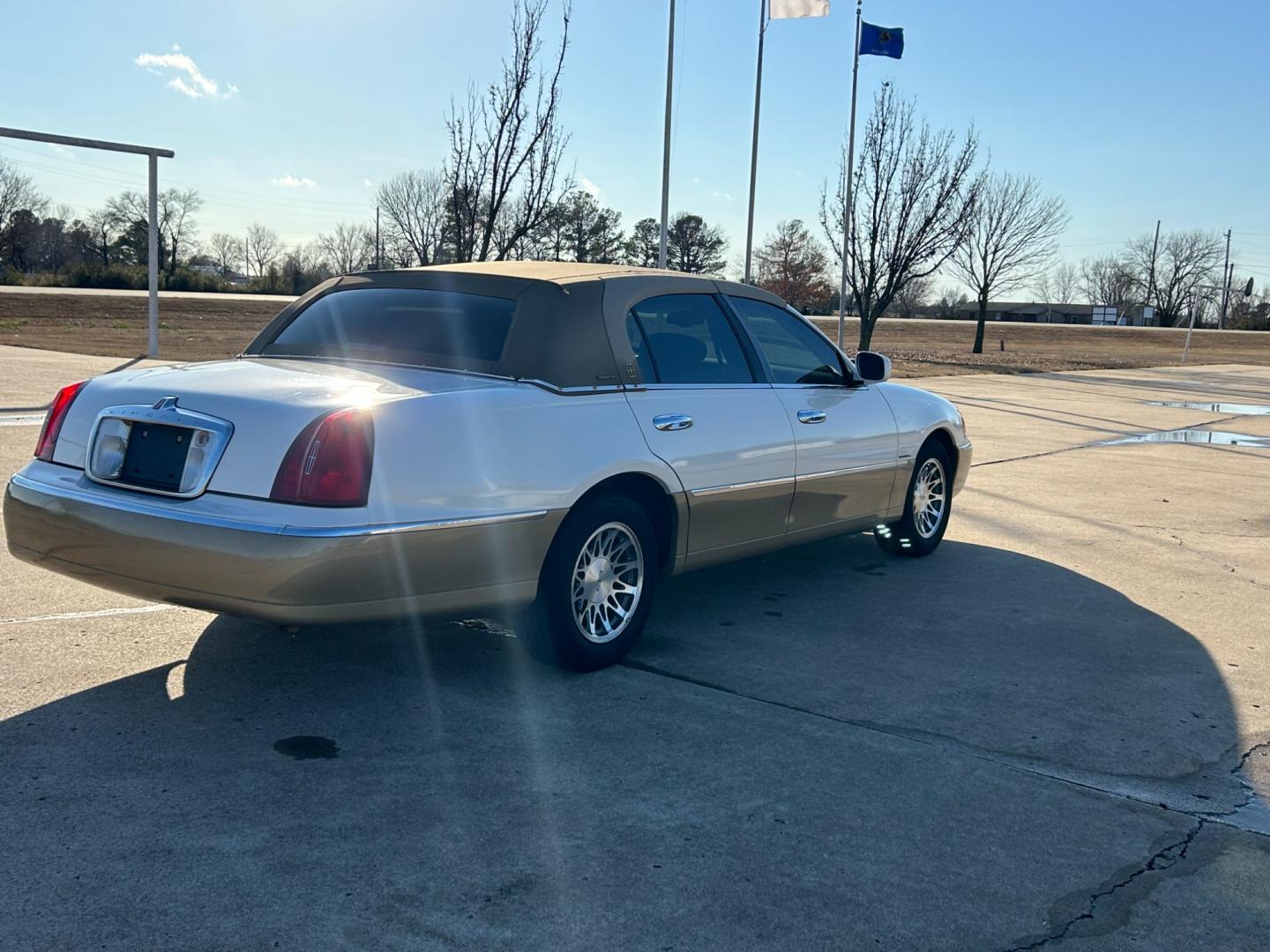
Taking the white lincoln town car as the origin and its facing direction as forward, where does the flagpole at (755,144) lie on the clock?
The flagpole is roughly at 11 o'clock from the white lincoln town car.

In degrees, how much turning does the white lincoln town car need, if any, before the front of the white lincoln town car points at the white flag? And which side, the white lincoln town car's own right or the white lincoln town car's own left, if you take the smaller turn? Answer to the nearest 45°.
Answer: approximately 45° to the white lincoln town car's own left

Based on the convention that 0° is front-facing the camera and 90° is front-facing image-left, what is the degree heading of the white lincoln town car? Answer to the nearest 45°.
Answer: approximately 225°
